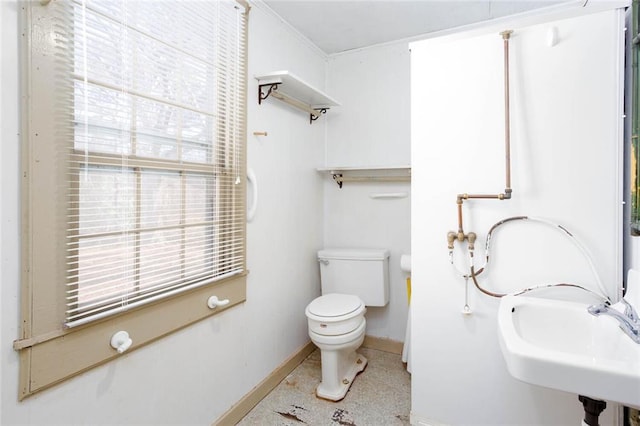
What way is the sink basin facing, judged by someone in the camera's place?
facing the viewer and to the left of the viewer

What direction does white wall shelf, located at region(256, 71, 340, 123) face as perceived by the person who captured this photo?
facing the viewer and to the right of the viewer

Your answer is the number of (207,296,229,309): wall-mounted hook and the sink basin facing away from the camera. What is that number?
0

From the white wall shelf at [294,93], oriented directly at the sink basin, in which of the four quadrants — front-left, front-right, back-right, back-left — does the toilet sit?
front-left

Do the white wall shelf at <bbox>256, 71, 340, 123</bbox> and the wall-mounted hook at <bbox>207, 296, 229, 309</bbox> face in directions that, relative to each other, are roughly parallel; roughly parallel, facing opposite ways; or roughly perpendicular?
roughly parallel

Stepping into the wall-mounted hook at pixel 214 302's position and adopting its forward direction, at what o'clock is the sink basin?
The sink basin is roughly at 12 o'clock from the wall-mounted hook.

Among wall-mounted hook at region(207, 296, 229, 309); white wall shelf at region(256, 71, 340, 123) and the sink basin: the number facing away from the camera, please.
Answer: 0

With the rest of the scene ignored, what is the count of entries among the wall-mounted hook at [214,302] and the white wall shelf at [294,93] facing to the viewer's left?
0

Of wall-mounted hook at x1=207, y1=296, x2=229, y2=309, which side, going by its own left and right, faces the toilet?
left

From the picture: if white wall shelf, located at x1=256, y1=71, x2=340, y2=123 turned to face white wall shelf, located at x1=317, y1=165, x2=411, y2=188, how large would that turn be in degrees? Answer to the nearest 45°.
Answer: approximately 90° to its left

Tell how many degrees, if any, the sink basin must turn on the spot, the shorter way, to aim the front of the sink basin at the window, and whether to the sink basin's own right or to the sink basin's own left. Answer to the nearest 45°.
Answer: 0° — it already faces it

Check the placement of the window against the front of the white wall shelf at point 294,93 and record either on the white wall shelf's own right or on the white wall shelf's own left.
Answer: on the white wall shelf's own right

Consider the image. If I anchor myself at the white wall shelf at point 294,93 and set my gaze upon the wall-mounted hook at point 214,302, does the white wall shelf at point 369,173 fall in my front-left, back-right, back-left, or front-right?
back-left
